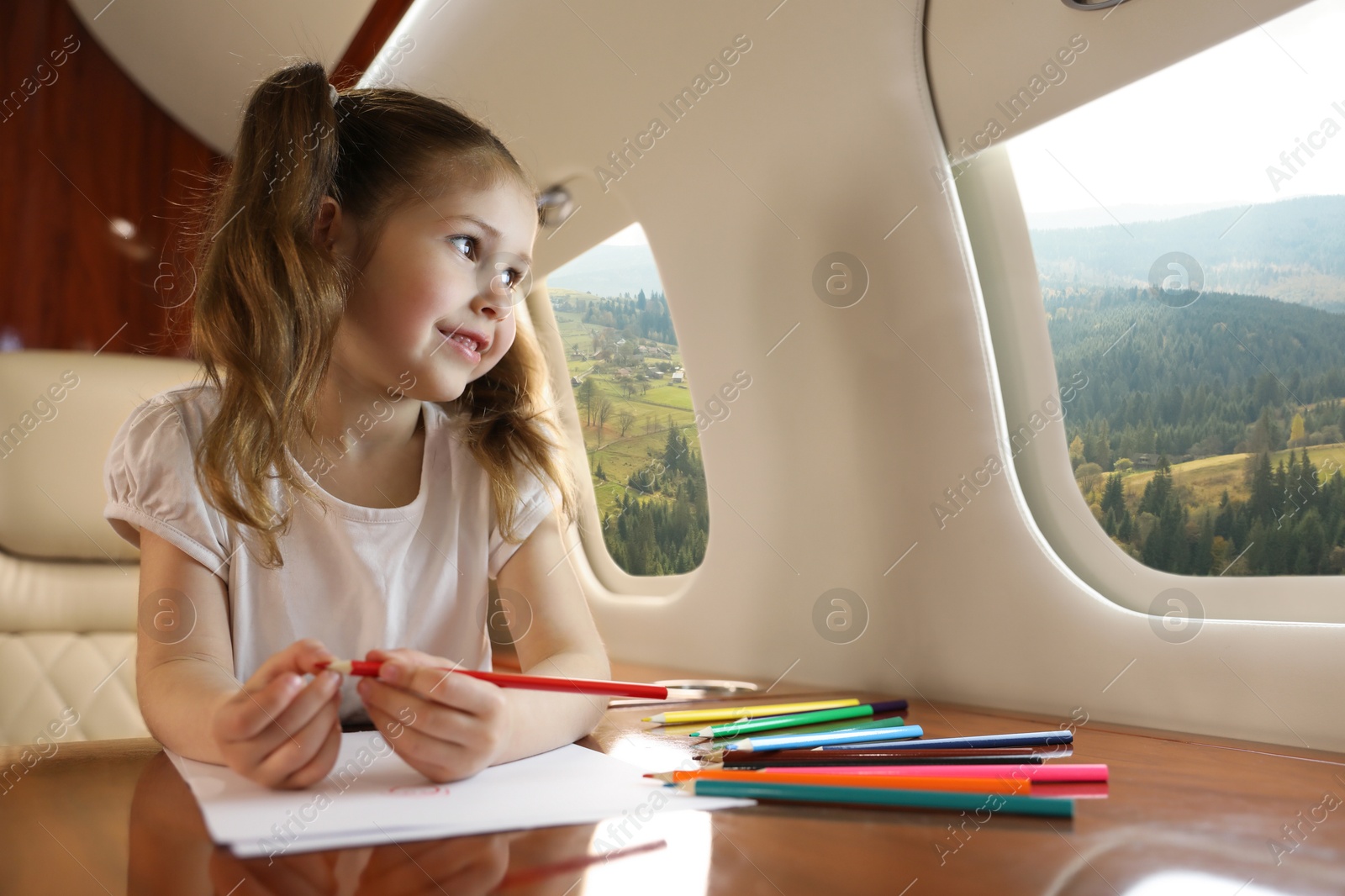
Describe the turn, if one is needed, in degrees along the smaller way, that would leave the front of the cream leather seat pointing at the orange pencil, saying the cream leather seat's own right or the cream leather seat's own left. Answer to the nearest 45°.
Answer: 0° — it already faces it

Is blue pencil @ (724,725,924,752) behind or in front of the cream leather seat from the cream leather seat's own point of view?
in front

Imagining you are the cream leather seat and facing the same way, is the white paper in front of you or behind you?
in front

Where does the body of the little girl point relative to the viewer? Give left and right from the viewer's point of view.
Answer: facing the viewer

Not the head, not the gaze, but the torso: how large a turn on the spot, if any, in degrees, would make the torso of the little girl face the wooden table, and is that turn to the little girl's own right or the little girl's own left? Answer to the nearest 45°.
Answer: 0° — they already face it

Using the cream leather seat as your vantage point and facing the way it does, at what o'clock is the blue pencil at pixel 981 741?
The blue pencil is roughly at 11 o'clock from the cream leather seat.

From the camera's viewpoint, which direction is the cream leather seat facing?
toward the camera

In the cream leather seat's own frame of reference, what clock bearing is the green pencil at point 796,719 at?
The green pencil is roughly at 11 o'clock from the cream leather seat.
